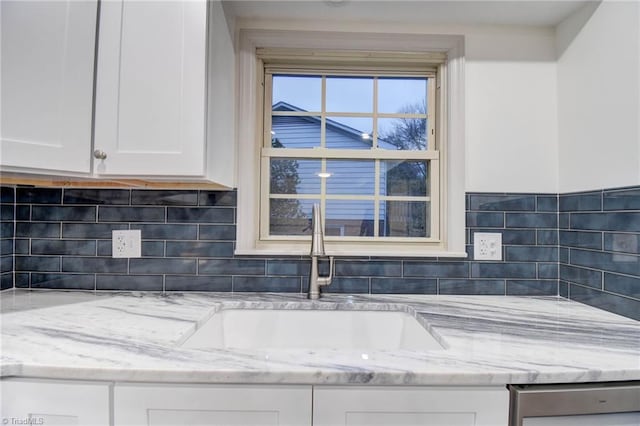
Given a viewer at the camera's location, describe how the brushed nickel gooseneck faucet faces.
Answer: facing the viewer

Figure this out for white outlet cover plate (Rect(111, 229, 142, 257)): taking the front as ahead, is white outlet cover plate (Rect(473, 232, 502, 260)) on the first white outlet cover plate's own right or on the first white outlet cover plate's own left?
on the first white outlet cover plate's own left

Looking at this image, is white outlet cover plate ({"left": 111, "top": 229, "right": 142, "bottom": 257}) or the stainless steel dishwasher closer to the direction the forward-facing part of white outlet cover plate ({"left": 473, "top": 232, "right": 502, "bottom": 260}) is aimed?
the stainless steel dishwasher

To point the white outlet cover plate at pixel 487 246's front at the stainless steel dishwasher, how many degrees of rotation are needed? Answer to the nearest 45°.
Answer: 0° — it already faces it

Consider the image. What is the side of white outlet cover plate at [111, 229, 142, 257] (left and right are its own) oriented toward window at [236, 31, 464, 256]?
left

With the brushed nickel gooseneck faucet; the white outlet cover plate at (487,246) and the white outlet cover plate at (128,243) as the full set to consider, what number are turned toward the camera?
3
